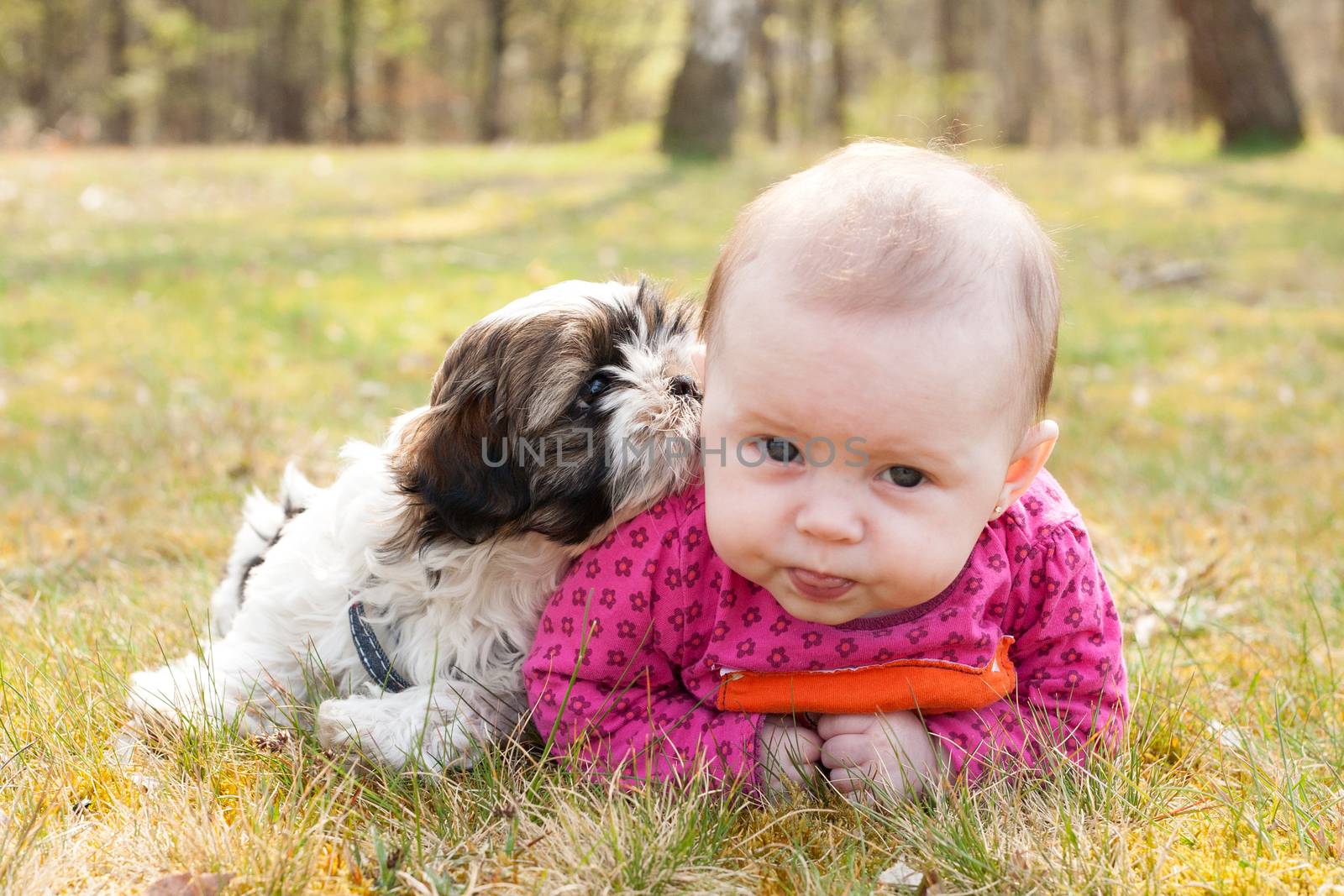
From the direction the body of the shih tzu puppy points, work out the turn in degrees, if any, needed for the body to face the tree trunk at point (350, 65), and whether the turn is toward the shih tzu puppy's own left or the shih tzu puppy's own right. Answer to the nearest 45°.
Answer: approximately 135° to the shih tzu puppy's own left

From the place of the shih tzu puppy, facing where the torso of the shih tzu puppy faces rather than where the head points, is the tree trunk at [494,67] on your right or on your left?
on your left

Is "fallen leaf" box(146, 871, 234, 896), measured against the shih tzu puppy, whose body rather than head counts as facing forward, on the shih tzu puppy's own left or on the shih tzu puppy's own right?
on the shih tzu puppy's own right

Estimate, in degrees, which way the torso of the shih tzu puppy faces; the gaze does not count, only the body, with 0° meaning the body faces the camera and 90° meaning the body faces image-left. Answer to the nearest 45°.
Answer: approximately 315°

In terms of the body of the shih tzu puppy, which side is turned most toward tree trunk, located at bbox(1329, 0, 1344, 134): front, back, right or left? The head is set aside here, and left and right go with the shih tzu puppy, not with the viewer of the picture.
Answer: left

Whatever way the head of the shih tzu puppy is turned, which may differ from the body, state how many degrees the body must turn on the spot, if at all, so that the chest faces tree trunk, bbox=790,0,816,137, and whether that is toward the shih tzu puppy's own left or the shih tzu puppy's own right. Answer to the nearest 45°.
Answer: approximately 135° to the shih tzu puppy's own left

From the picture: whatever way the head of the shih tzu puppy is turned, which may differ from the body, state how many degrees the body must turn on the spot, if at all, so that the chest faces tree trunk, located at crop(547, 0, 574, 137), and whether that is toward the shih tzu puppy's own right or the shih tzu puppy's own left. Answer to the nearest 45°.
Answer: approximately 135° to the shih tzu puppy's own left

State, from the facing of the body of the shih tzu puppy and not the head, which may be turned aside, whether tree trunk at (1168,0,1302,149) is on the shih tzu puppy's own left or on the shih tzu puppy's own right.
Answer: on the shih tzu puppy's own left
